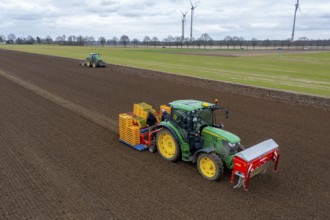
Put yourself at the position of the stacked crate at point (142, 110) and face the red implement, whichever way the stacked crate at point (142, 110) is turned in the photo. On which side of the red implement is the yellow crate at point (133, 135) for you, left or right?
right

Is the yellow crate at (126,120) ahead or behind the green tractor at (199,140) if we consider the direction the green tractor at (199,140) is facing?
behind

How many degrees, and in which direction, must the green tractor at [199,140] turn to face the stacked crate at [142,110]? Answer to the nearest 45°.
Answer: approximately 180°

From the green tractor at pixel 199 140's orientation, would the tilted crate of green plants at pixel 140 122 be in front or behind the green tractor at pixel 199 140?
behind

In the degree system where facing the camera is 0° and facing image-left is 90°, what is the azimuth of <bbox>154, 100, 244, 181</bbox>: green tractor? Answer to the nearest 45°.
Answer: approximately 315°

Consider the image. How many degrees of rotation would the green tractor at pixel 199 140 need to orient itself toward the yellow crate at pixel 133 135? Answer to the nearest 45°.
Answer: approximately 180°
